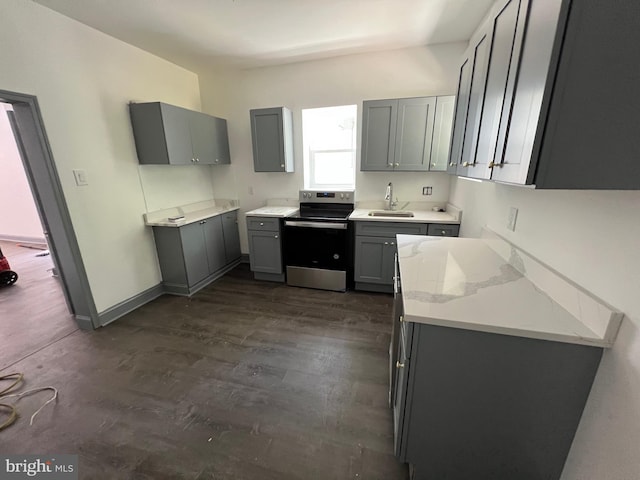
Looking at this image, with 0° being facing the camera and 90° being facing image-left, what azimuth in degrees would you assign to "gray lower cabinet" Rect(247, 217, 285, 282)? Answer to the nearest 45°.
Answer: approximately 0°

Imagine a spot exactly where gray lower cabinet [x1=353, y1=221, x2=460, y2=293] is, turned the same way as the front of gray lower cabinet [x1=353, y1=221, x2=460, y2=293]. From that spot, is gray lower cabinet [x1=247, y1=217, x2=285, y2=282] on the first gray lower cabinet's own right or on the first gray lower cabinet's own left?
on the first gray lower cabinet's own right

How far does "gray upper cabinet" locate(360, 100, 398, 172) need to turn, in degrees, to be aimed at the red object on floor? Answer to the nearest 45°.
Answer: approximately 90° to its right

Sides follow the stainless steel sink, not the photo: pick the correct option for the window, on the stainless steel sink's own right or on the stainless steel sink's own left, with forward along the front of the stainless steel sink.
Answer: on the stainless steel sink's own right
